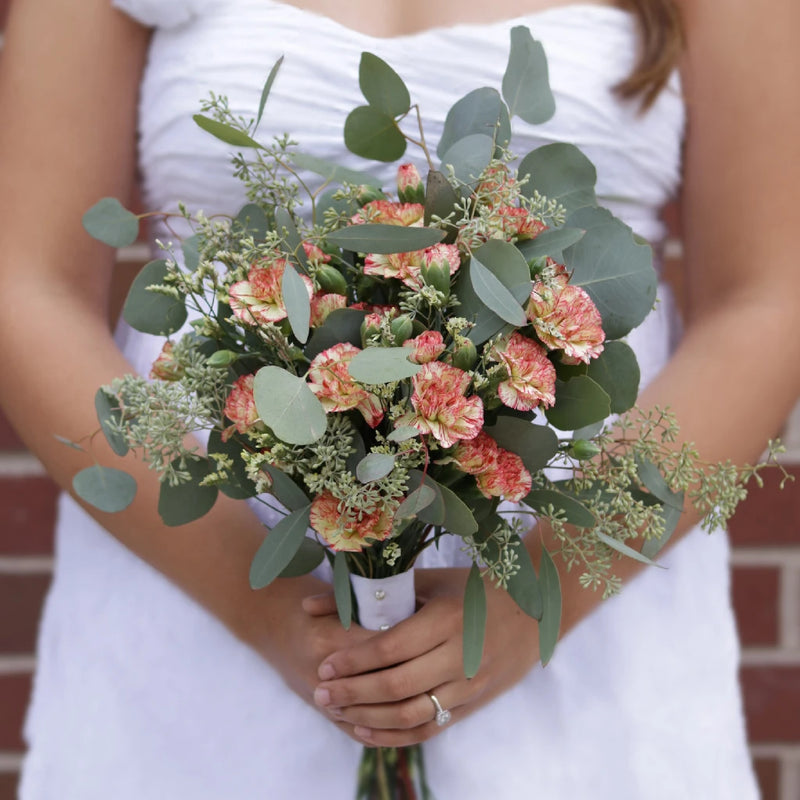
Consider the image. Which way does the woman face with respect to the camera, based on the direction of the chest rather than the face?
toward the camera
